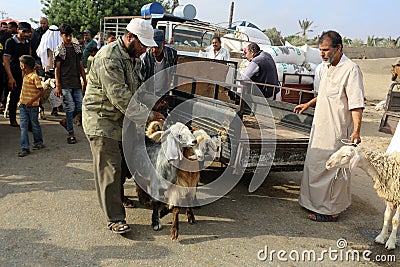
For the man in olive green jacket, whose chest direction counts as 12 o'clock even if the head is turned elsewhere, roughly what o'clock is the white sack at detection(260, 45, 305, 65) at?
The white sack is roughly at 10 o'clock from the man in olive green jacket.

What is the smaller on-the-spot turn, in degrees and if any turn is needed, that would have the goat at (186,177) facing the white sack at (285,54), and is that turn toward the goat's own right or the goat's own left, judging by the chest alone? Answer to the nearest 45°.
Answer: approximately 135° to the goat's own left

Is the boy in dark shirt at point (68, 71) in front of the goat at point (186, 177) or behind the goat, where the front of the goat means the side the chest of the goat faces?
behind

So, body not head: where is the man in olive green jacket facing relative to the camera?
to the viewer's right

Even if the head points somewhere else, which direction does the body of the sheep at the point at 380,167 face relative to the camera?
to the viewer's left

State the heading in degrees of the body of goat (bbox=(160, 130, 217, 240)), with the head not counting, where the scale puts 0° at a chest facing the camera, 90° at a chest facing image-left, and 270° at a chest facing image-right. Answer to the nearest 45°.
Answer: approximately 315°

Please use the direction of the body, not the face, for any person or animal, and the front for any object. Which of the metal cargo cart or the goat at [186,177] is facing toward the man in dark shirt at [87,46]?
the metal cargo cart

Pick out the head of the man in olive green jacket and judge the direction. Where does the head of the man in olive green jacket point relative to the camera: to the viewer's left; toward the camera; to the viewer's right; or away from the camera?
to the viewer's right

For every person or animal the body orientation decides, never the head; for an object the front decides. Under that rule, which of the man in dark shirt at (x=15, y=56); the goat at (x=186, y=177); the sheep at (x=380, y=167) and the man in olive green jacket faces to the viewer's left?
the sheep at (x=380, y=167)

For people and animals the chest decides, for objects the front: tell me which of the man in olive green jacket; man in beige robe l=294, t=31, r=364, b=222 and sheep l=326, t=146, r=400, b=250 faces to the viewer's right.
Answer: the man in olive green jacket

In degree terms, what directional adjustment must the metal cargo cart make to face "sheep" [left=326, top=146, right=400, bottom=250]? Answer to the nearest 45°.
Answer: approximately 180°
